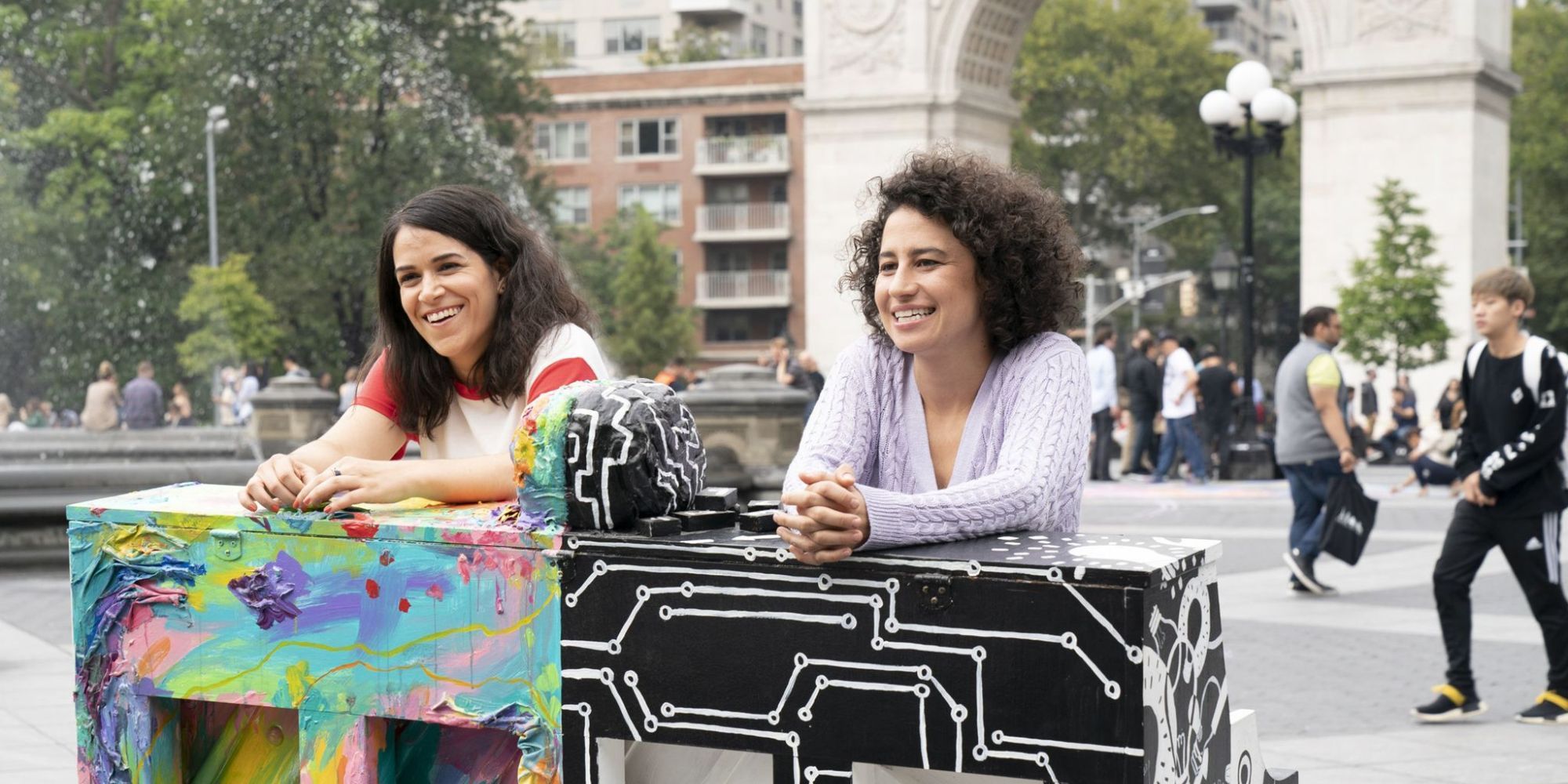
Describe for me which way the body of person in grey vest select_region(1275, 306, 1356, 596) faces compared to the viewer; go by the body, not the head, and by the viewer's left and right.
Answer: facing away from the viewer and to the right of the viewer

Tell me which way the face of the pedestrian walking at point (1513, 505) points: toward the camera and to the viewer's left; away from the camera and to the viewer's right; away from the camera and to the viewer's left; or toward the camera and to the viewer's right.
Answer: toward the camera and to the viewer's left

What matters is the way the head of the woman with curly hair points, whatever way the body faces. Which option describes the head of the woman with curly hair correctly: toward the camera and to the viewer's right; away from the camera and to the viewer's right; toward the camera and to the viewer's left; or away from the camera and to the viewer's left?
toward the camera and to the viewer's left

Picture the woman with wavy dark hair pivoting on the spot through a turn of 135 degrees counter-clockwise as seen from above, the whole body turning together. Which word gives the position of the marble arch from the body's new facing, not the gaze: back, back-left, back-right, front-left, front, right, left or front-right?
front-left

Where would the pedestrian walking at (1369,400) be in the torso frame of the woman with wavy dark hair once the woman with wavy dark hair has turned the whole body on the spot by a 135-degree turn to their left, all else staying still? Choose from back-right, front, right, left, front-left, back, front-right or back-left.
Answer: front-left
